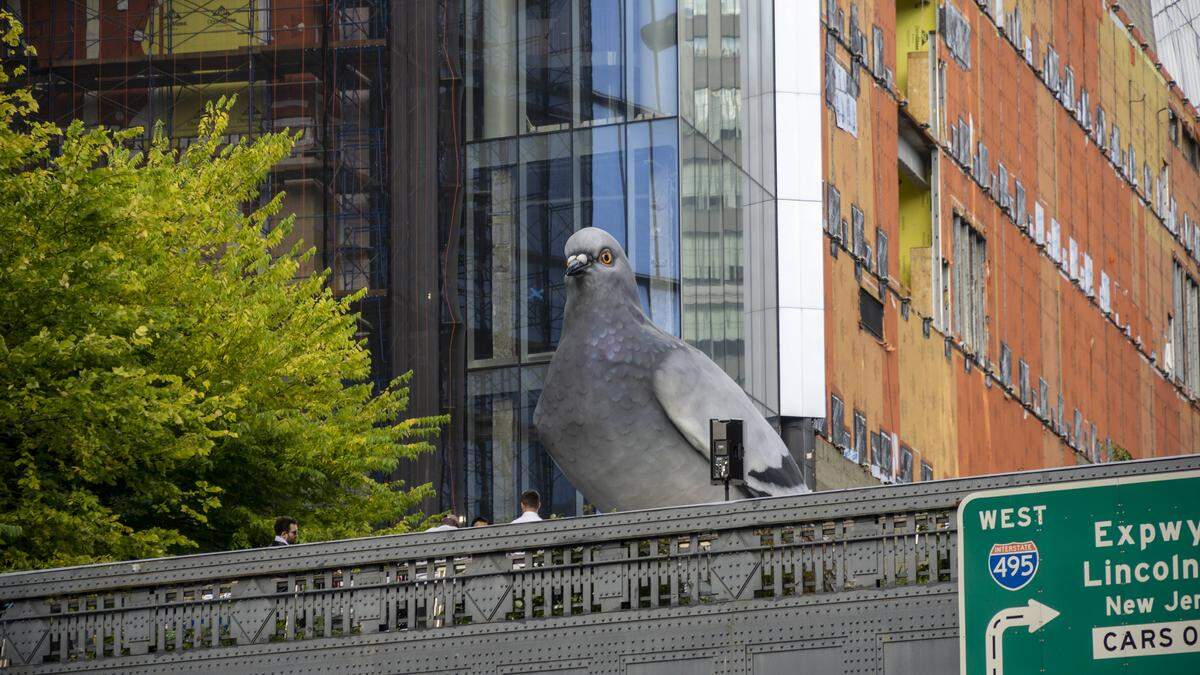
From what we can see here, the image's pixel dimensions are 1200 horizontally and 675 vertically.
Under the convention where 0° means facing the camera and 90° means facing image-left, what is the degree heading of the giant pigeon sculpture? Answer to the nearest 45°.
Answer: approximately 45°

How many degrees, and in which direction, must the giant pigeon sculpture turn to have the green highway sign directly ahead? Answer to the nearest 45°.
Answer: approximately 90° to its left

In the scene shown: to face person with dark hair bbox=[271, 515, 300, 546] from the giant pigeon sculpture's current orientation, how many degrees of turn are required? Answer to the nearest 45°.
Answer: approximately 45° to its right

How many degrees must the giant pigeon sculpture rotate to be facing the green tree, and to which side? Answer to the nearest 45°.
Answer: approximately 90° to its right

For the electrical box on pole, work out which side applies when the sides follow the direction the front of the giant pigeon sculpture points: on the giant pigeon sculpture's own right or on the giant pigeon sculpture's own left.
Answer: on the giant pigeon sculpture's own left
